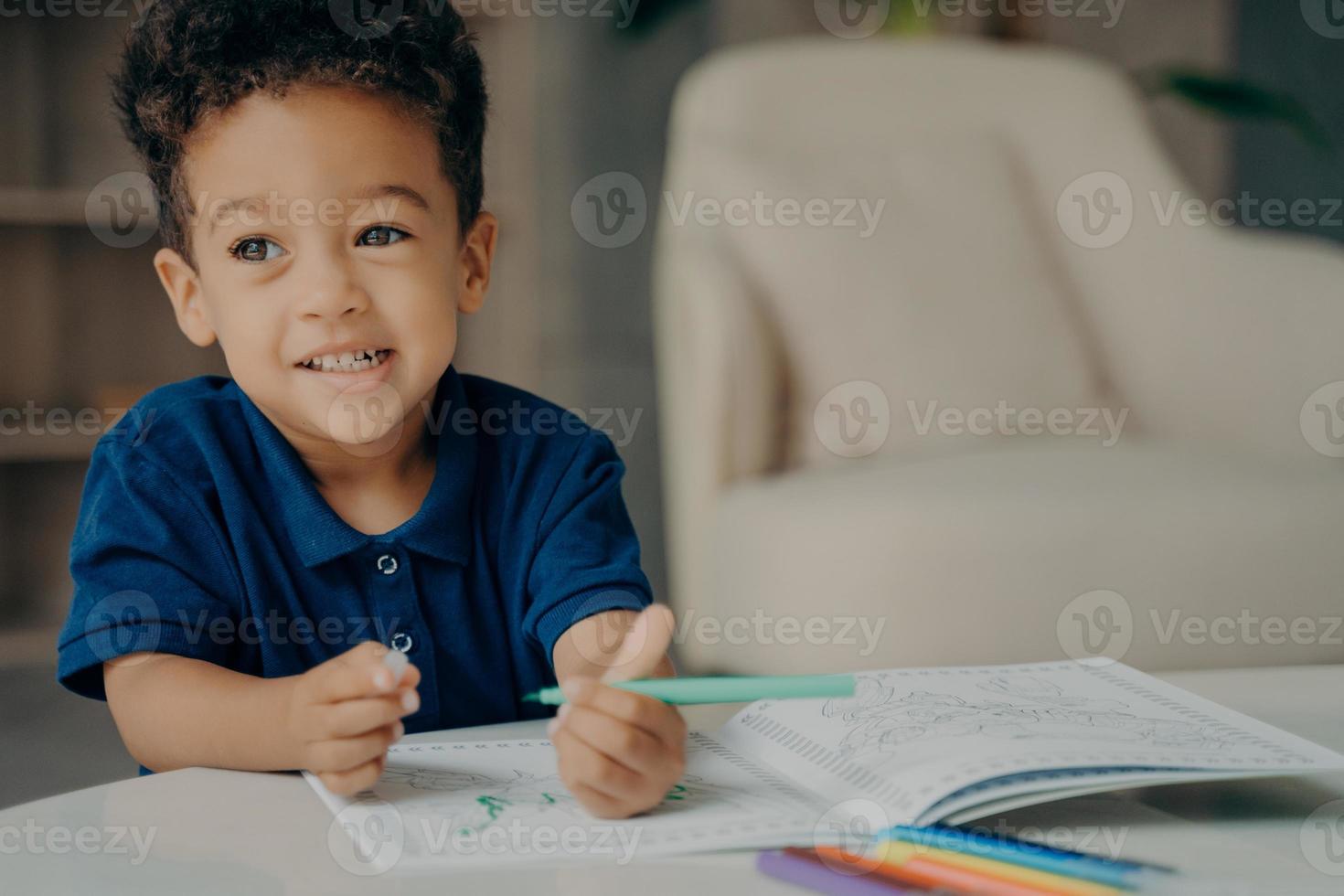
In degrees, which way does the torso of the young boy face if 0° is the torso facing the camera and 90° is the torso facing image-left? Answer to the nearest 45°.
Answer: approximately 0°

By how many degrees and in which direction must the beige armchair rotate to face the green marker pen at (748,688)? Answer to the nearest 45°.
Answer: approximately 45° to its right

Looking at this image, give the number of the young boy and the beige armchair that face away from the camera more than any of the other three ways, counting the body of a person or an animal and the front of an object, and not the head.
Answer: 0

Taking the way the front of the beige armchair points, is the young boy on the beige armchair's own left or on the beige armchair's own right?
on the beige armchair's own right

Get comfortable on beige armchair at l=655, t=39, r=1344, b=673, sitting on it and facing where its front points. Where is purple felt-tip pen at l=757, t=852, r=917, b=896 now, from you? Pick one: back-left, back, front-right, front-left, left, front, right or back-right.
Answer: front-right

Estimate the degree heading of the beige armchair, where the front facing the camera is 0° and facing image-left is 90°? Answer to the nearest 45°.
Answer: approximately 315°

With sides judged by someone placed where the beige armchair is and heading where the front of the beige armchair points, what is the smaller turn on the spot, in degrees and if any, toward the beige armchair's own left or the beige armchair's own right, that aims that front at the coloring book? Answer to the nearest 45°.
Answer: approximately 45° to the beige armchair's own right
